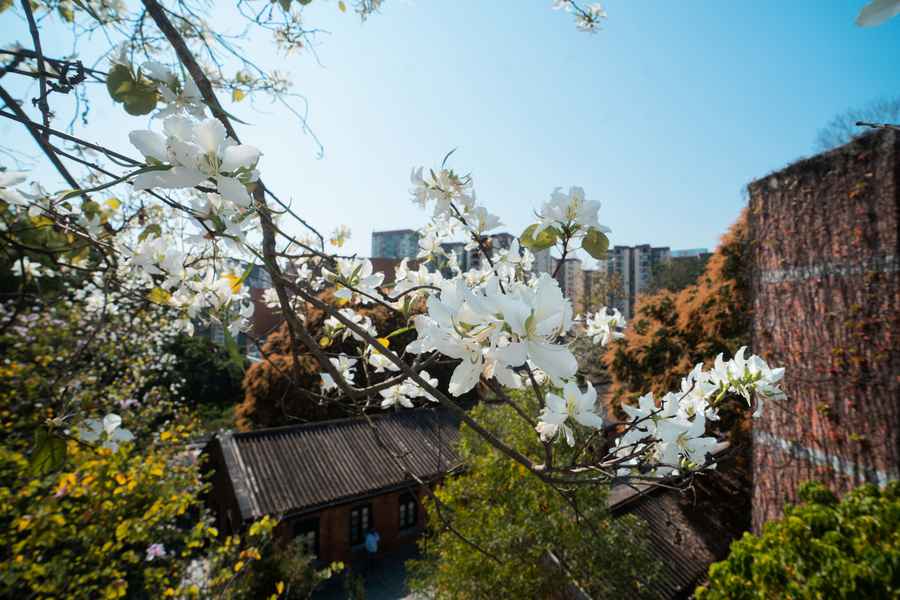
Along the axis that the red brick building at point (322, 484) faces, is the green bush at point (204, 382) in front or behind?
behind

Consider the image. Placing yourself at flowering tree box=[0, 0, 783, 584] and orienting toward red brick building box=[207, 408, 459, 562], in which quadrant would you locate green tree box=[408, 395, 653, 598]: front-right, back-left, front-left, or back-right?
front-right

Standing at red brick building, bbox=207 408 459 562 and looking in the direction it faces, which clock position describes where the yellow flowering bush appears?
The yellow flowering bush is roughly at 2 o'clock from the red brick building.

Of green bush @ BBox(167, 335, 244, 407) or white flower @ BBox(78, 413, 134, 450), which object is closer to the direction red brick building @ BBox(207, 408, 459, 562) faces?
the white flower

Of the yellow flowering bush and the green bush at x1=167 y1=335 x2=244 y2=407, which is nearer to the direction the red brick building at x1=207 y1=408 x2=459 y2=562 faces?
the yellow flowering bush

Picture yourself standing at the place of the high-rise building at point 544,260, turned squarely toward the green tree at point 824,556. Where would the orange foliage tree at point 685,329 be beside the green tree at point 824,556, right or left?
left

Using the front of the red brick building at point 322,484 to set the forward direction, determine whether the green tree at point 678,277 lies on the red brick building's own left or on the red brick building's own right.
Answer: on the red brick building's own left

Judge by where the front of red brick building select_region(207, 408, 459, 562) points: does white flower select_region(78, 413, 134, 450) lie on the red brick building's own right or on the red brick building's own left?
on the red brick building's own right

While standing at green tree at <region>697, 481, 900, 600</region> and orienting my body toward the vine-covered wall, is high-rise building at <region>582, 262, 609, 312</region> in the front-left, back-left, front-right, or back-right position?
front-left

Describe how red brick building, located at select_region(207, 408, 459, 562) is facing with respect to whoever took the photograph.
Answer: facing the viewer and to the right of the viewer

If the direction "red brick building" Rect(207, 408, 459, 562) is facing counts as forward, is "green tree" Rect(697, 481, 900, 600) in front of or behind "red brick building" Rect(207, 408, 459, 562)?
in front

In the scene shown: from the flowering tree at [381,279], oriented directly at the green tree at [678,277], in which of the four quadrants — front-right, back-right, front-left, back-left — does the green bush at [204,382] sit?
front-left

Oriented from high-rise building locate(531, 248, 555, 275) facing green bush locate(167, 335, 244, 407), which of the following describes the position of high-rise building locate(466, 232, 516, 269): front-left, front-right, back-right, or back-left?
front-right
